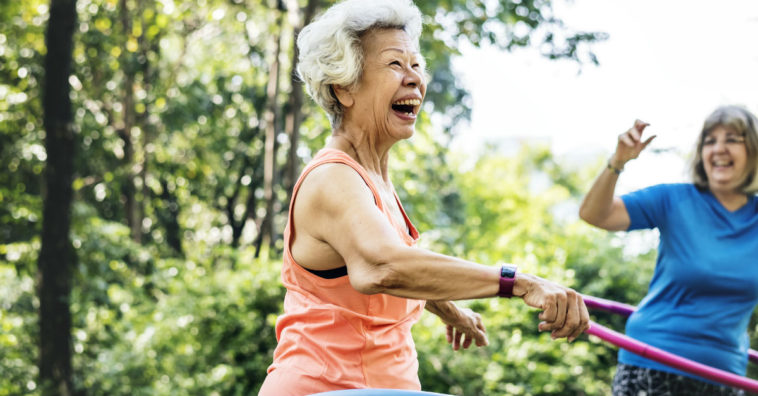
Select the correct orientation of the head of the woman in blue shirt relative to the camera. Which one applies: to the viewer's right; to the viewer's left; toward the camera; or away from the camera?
toward the camera

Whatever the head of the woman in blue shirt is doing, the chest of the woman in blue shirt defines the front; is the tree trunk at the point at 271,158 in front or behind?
behind

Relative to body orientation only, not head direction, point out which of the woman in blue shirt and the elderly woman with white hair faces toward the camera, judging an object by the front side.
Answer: the woman in blue shirt

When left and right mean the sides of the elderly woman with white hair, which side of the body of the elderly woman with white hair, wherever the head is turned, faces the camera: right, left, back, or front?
right

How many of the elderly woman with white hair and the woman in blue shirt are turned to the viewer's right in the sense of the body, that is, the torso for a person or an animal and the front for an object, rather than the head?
1

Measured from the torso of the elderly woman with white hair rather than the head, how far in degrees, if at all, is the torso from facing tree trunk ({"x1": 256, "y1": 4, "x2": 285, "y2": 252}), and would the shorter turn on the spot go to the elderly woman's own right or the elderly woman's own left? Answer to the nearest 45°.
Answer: approximately 90° to the elderly woman's own left

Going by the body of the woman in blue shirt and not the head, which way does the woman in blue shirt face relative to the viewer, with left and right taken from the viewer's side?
facing the viewer

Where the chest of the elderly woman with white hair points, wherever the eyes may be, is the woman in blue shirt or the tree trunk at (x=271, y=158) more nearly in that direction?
the woman in blue shirt

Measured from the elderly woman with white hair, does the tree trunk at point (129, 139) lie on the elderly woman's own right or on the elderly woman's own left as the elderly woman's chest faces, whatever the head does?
on the elderly woman's own left

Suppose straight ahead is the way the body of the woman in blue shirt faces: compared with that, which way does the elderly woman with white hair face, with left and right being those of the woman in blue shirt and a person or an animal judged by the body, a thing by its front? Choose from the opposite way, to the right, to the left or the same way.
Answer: to the left
